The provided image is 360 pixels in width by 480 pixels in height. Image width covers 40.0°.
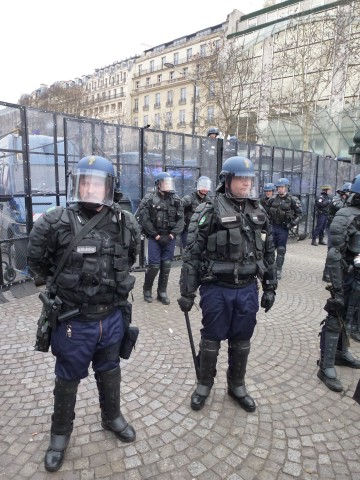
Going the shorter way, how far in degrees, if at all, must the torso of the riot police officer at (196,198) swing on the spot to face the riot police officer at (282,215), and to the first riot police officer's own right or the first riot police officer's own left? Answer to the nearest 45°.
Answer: approximately 90° to the first riot police officer's own left

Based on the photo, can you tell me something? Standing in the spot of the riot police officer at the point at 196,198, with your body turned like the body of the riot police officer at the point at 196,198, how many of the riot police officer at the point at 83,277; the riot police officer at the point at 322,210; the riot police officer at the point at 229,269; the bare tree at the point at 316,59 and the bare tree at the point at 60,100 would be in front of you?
2

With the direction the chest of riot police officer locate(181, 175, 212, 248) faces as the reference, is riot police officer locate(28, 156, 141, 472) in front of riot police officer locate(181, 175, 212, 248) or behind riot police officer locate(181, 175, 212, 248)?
in front

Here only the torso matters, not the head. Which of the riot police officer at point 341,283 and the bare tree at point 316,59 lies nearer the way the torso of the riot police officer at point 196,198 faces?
the riot police officer

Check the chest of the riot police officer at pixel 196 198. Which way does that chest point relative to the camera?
toward the camera

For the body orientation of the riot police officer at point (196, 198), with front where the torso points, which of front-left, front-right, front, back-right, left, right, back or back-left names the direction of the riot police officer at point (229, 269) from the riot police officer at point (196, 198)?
front

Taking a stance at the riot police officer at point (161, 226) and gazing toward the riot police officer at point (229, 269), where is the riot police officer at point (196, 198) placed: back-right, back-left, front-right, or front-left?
back-left

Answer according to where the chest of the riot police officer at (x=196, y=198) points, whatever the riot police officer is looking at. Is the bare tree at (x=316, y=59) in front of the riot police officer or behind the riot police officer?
behind
